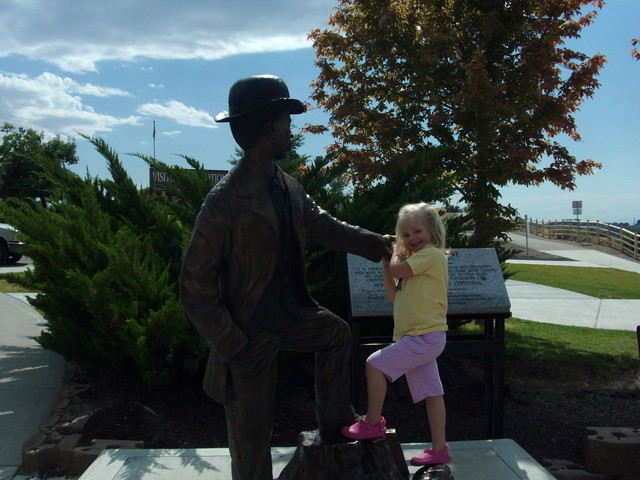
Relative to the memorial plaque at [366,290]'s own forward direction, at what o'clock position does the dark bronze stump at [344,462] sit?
The dark bronze stump is roughly at 12 o'clock from the memorial plaque.

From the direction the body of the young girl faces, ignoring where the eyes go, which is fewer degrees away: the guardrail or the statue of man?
the statue of man

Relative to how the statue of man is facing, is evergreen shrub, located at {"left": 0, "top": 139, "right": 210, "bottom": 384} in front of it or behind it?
behind

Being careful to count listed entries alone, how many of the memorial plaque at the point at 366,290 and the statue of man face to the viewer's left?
0

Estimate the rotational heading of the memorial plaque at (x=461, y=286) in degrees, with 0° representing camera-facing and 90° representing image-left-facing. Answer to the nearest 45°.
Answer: approximately 0°
